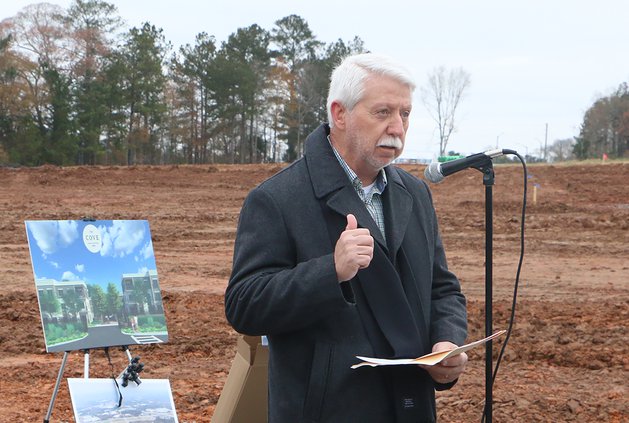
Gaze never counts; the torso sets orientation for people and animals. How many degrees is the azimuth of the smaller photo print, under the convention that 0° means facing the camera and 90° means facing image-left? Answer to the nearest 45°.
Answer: approximately 0°

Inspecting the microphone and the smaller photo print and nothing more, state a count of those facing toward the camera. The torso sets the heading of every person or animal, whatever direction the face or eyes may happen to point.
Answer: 1

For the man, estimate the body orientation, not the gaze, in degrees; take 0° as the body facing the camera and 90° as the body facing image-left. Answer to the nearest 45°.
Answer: approximately 315°

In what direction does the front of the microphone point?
to the viewer's left

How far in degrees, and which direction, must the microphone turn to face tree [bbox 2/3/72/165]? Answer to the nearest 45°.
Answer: approximately 45° to its right

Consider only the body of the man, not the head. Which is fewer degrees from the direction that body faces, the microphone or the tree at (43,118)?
the microphone
